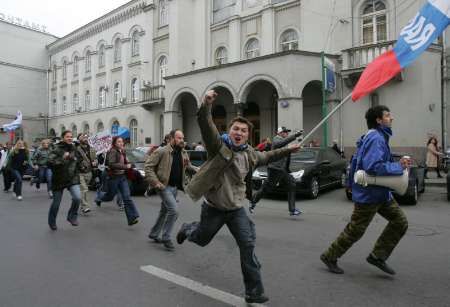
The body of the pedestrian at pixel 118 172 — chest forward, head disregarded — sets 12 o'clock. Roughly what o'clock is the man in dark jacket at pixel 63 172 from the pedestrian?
The man in dark jacket is roughly at 4 o'clock from the pedestrian.

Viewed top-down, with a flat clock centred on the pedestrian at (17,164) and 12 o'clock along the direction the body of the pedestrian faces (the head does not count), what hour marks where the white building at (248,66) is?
The white building is roughly at 8 o'clock from the pedestrian.

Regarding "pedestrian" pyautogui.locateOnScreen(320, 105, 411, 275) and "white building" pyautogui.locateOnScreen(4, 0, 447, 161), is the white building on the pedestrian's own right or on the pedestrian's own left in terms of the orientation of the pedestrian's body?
on the pedestrian's own left

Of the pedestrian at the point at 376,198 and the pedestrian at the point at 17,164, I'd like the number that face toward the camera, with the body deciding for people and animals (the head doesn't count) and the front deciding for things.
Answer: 1

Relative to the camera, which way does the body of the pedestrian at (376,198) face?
to the viewer's right

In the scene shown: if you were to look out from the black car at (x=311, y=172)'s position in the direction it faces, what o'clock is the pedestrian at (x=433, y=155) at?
The pedestrian is roughly at 6 o'clock from the black car.

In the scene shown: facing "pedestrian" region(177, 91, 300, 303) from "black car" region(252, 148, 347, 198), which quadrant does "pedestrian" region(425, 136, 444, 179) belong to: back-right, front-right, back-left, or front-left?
back-left

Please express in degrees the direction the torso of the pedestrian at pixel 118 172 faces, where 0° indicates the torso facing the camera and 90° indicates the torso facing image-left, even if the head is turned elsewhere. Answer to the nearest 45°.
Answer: approximately 315°
